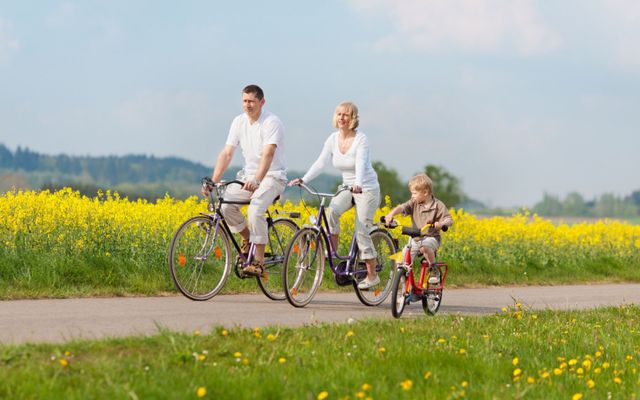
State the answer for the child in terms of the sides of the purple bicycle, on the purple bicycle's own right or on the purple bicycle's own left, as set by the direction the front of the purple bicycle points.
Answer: on the purple bicycle's own left

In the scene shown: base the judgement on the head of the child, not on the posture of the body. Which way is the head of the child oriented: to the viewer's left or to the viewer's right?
to the viewer's left

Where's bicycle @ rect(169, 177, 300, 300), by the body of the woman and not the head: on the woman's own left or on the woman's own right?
on the woman's own right

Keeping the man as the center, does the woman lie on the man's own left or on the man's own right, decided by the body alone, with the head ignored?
on the man's own left

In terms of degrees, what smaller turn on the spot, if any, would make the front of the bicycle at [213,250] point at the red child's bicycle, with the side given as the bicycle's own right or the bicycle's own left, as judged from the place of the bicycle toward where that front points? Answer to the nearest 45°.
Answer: approximately 90° to the bicycle's own left

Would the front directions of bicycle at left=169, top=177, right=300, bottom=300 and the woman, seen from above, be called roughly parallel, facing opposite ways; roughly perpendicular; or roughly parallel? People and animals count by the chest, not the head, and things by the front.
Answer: roughly parallel

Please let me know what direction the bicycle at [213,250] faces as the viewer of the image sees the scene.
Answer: facing the viewer and to the left of the viewer
